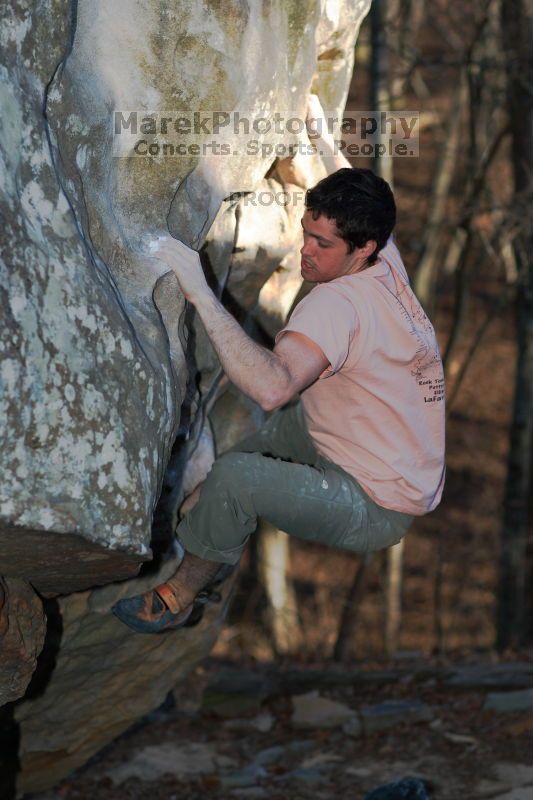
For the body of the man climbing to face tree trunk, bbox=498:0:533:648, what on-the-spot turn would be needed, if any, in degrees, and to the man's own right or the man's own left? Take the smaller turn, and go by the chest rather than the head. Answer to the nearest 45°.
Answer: approximately 90° to the man's own right

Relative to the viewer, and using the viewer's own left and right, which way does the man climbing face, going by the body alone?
facing to the left of the viewer

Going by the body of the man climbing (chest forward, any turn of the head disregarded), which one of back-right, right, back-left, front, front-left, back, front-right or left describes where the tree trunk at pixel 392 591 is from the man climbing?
right

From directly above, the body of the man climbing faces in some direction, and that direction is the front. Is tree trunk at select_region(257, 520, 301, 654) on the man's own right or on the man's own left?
on the man's own right
